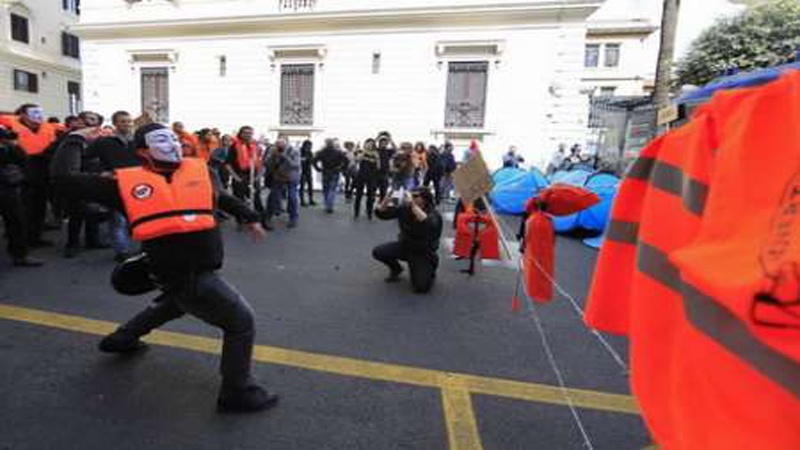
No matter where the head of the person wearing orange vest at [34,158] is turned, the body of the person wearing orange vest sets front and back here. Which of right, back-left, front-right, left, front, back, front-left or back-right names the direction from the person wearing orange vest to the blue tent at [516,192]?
front-left

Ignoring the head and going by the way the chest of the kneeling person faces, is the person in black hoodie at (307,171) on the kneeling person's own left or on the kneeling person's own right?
on the kneeling person's own right

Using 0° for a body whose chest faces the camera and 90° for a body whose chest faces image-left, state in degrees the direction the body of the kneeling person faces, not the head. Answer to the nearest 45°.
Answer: approximately 45°

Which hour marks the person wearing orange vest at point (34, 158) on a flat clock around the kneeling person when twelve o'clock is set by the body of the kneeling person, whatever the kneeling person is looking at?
The person wearing orange vest is roughly at 2 o'clock from the kneeling person.

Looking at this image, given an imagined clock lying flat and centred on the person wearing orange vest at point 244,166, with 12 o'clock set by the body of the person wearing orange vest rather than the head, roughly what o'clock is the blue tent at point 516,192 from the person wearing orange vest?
The blue tent is roughly at 9 o'clock from the person wearing orange vest.

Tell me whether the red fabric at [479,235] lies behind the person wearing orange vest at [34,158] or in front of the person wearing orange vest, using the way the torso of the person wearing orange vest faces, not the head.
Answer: in front

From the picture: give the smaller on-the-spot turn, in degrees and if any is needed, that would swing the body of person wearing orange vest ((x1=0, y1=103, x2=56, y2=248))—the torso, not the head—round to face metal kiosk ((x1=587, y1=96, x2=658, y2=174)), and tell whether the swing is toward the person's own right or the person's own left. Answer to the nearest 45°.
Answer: approximately 45° to the person's own left

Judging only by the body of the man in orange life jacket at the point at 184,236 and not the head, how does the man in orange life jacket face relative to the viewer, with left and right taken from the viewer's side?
facing the viewer and to the right of the viewer

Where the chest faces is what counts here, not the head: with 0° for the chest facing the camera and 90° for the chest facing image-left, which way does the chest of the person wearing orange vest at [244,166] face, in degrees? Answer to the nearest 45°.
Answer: approximately 0°
